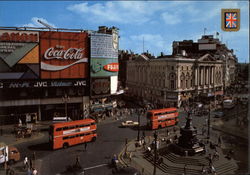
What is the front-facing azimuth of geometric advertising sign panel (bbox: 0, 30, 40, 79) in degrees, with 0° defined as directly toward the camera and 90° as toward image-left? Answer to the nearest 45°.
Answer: approximately 0°

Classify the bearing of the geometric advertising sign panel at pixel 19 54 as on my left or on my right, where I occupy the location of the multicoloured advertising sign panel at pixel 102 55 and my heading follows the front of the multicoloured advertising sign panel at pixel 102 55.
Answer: on my right

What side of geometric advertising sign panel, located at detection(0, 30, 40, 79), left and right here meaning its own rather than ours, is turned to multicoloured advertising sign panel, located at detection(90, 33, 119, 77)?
left

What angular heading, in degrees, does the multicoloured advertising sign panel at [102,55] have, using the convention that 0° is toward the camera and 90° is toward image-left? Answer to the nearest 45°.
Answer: approximately 0°

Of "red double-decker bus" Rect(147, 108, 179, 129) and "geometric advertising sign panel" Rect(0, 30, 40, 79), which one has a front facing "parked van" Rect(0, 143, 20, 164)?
the geometric advertising sign panel

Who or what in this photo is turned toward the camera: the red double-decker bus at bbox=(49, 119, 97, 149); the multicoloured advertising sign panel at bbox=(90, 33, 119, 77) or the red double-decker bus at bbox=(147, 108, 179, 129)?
the multicoloured advertising sign panel

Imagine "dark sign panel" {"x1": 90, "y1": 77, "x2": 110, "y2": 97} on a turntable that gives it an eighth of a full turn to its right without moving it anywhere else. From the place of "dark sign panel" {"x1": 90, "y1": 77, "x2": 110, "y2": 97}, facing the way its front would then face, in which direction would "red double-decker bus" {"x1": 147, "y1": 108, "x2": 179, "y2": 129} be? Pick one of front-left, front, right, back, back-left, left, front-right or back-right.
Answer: left

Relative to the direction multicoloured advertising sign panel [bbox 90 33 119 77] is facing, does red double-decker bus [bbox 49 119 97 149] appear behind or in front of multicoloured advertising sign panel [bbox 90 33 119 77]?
in front

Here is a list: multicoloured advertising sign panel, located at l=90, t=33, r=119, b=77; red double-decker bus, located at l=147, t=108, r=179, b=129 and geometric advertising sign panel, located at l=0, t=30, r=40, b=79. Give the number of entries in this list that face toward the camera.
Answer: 2

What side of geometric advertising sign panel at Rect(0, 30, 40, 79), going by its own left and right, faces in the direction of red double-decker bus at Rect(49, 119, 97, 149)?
front
